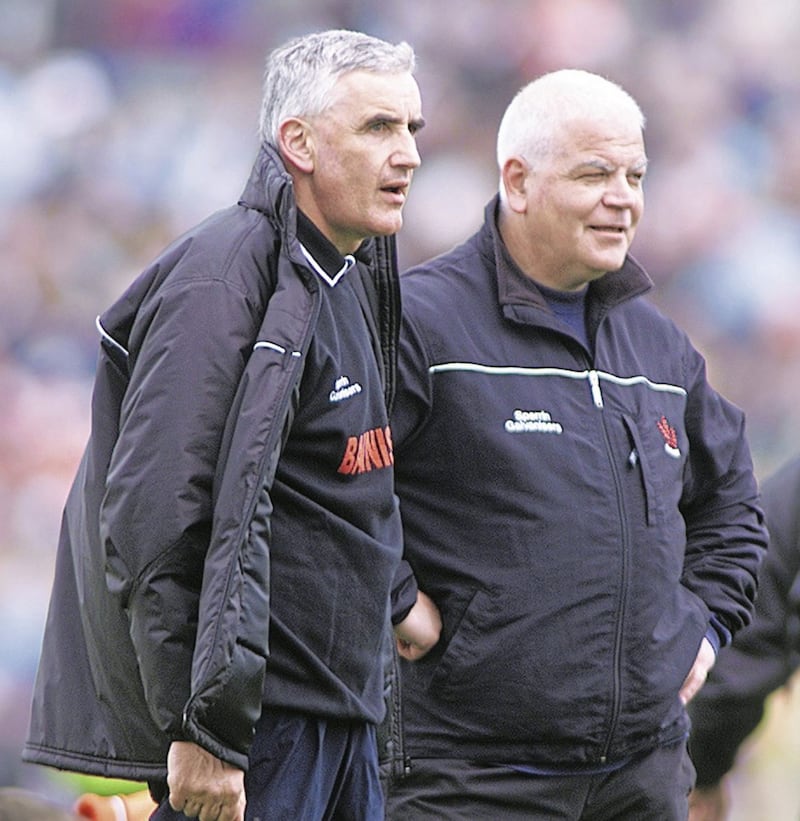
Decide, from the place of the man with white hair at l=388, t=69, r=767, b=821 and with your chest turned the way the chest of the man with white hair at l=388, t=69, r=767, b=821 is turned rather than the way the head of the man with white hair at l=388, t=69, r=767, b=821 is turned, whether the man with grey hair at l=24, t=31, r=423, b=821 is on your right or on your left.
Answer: on your right

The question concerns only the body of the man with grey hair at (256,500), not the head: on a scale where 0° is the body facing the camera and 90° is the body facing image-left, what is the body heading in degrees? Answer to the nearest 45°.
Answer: approximately 315°

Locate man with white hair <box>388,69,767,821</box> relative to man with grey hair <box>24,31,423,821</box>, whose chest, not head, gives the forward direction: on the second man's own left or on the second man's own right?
on the second man's own left

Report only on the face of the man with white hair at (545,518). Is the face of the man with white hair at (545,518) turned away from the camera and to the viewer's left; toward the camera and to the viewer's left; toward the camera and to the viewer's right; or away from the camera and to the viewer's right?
toward the camera and to the viewer's right
